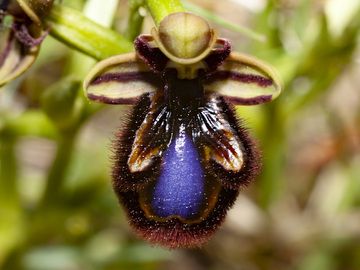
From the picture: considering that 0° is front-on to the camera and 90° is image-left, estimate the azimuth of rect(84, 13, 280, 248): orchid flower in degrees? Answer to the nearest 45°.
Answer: approximately 0°
